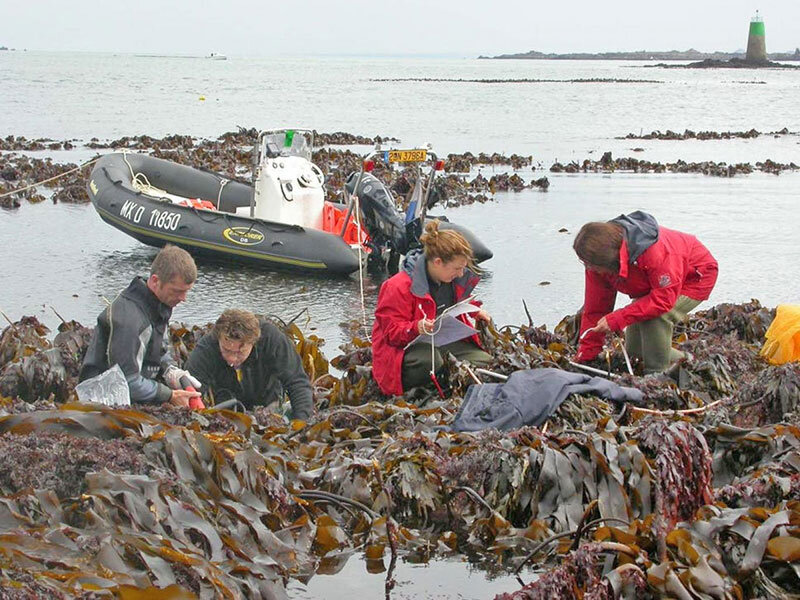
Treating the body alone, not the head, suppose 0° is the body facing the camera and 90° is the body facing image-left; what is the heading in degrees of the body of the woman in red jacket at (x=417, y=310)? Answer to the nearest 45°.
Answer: approximately 315°

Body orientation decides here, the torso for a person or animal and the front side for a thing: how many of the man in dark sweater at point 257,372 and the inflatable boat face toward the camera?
1

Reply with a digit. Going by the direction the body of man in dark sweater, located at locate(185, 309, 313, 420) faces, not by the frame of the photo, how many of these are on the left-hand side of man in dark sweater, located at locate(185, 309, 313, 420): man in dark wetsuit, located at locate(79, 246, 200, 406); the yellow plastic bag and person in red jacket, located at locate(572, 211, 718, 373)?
2

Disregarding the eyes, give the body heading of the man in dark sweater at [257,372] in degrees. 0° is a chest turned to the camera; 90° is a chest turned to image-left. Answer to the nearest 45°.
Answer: approximately 0°

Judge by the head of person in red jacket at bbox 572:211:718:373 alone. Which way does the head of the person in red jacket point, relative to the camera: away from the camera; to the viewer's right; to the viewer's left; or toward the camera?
to the viewer's left

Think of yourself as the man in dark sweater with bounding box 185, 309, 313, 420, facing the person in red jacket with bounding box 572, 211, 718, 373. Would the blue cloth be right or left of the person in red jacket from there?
right

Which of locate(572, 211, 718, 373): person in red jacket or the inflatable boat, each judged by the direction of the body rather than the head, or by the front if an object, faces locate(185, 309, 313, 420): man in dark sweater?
the person in red jacket

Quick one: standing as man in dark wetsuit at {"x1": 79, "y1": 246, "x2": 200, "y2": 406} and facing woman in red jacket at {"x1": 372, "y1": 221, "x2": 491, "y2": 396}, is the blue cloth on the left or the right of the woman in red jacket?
right

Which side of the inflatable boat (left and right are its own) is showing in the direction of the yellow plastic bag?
back

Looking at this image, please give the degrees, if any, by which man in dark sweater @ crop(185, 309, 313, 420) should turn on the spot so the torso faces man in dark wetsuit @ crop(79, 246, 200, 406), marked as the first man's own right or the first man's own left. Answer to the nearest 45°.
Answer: approximately 45° to the first man's own right

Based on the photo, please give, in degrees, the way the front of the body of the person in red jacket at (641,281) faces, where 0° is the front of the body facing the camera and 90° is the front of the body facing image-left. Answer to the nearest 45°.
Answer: approximately 45°

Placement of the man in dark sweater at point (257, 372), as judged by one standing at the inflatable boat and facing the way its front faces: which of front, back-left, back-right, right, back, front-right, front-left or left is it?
back-left

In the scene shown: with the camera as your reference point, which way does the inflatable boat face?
facing away from the viewer and to the left of the viewer

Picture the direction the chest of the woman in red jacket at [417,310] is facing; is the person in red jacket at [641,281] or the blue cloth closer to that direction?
the blue cloth
